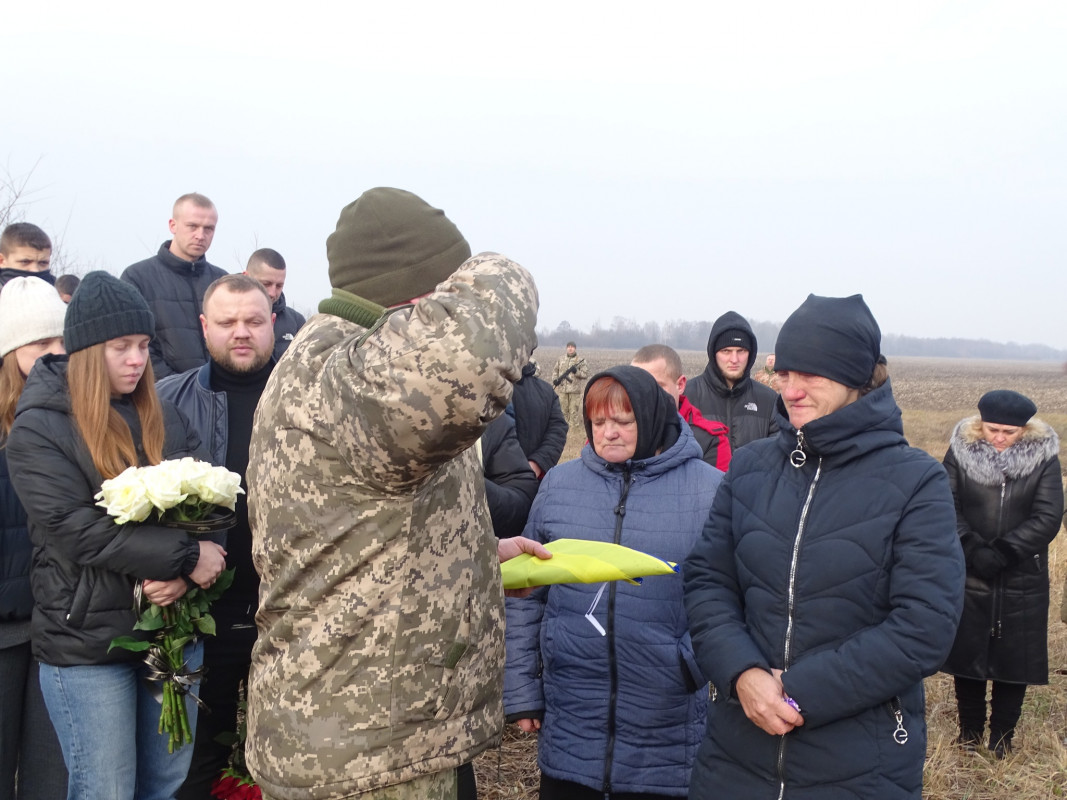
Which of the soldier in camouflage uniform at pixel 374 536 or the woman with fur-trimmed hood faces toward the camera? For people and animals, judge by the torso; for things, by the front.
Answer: the woman with fur-trimmed hood

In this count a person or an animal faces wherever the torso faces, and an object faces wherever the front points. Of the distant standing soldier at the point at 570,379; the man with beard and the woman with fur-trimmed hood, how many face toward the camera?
3

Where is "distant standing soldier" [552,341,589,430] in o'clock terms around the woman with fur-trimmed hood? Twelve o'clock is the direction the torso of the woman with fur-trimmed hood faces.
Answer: The distant standing soldier is roughly at 5 o'clock from the woman with fur-trimmed hood.

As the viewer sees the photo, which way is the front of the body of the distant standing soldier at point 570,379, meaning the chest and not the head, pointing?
toward the camera

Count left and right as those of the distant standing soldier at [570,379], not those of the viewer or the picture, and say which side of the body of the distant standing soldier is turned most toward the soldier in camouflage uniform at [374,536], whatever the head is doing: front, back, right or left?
front

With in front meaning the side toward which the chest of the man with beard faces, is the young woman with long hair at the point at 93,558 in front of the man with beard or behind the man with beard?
in front

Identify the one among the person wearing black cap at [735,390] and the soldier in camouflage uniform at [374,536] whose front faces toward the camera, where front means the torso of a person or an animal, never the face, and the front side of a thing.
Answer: the person wearing black cap

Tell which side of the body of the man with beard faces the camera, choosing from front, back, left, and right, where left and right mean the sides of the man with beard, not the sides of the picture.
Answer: front

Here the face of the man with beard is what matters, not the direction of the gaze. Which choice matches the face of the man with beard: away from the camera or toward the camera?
toward the camera

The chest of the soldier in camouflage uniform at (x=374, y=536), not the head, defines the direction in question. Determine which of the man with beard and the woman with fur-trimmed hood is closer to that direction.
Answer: the woman with fur-trimmed hood

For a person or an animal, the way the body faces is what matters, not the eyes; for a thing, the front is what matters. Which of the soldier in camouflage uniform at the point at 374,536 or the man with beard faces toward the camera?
the man with beard

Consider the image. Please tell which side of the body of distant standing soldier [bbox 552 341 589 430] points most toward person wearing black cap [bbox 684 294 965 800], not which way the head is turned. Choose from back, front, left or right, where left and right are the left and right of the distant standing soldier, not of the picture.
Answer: front

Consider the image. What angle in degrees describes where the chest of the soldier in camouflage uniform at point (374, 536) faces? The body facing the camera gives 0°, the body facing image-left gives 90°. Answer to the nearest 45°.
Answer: approximately 225°

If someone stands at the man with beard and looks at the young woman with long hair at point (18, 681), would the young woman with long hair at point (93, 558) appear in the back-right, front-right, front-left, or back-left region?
front-left

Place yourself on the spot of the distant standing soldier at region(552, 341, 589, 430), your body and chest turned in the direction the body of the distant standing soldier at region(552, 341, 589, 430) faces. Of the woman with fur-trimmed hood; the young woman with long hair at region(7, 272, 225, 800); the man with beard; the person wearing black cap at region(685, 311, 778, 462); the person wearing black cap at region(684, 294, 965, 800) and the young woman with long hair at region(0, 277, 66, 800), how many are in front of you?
6

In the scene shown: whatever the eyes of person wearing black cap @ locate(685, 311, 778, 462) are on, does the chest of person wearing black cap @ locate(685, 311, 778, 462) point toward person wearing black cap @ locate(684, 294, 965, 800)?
yes

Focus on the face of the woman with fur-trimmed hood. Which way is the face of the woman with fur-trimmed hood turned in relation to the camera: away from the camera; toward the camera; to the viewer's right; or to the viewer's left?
toward the camera

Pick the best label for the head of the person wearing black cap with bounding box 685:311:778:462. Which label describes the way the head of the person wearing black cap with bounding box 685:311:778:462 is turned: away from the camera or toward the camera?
toward the camera

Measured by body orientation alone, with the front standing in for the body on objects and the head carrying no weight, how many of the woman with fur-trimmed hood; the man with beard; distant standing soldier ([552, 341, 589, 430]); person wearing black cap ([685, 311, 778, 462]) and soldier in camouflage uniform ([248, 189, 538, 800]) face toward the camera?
4

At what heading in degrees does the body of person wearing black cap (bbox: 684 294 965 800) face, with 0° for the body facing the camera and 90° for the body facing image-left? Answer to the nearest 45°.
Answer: approximately 45°

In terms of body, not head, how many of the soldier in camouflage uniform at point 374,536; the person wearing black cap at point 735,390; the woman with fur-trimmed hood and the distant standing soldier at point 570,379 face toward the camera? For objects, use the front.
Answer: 3
